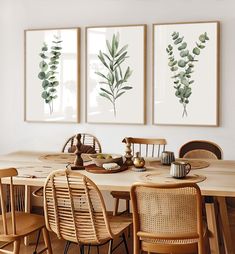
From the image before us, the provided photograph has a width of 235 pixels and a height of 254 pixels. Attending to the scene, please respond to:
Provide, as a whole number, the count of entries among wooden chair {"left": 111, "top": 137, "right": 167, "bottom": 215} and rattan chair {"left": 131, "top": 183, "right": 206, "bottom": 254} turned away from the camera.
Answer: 1

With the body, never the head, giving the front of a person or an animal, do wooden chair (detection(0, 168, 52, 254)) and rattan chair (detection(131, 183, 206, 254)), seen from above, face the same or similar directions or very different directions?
same or similar directions

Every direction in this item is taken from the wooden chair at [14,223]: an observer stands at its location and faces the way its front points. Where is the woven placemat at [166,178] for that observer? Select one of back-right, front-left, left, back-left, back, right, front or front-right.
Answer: front-right

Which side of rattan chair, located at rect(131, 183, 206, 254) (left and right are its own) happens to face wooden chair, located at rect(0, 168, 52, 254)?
left

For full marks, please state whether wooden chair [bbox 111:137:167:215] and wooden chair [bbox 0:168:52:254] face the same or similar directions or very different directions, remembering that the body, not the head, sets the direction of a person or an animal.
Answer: very different directions

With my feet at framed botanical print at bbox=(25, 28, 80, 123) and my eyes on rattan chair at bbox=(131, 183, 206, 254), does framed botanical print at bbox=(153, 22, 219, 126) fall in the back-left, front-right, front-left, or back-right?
front-left

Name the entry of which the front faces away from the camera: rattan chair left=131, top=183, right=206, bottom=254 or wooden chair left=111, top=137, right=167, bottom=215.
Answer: the rattan chair

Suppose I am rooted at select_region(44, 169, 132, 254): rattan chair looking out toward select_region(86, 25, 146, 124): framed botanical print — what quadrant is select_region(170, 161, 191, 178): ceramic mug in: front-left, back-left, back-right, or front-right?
front-right

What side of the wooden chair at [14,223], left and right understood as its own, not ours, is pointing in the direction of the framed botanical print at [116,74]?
front

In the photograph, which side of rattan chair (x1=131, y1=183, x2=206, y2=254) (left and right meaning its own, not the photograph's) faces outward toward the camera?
back

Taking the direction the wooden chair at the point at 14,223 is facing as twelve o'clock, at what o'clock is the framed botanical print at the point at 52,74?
The framed botanical print is roughly at 11 o'clock from the wooden chair.

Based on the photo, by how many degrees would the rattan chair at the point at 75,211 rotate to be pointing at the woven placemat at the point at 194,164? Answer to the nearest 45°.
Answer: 0° — it already faces it

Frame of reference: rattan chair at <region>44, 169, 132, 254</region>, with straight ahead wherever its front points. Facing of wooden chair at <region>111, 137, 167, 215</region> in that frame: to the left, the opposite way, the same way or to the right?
the opposite way

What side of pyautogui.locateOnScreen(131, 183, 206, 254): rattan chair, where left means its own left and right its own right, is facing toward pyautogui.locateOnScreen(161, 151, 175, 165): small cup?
front
